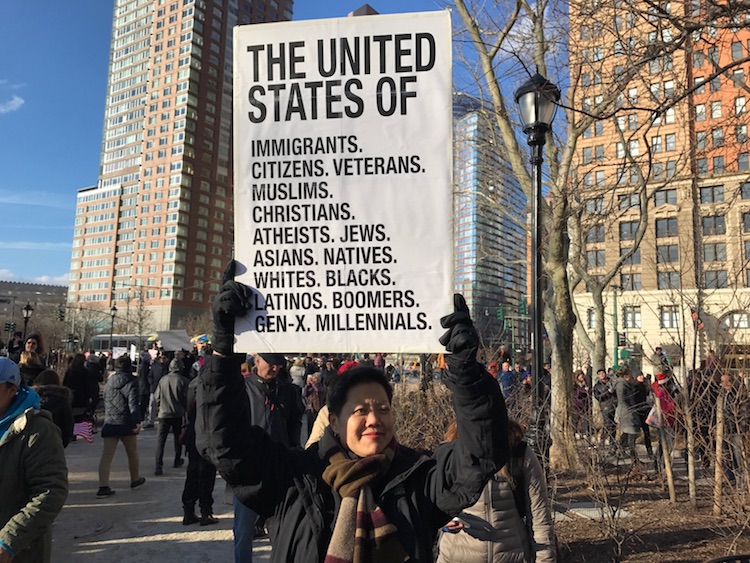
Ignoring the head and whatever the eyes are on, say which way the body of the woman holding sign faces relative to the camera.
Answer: toward the camera

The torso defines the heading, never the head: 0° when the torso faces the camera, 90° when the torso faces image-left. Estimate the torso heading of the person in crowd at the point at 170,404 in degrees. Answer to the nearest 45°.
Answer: approximately 180°

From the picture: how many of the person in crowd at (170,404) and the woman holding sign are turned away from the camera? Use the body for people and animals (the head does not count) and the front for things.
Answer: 1

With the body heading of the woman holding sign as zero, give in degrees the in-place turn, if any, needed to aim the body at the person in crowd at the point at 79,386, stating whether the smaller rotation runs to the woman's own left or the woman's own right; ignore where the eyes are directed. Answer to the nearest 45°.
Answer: approximately 135° to the woman's own right

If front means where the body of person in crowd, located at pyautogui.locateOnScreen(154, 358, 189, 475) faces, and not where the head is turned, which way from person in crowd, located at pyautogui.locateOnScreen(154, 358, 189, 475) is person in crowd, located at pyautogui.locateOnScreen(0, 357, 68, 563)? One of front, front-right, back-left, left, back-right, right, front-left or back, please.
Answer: back

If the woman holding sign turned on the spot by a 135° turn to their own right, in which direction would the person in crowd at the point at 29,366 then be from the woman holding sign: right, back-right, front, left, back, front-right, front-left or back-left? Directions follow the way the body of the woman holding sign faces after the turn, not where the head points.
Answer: front

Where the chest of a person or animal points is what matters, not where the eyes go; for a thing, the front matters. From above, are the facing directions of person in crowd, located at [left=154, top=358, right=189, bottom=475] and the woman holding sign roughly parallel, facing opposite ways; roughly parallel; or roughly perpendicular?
roughly parallel, facing opposite ways

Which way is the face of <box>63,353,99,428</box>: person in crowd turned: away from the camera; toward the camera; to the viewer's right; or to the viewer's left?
away from the camera

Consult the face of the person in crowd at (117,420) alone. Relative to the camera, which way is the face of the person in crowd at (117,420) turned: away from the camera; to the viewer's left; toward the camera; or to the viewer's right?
away from the camera

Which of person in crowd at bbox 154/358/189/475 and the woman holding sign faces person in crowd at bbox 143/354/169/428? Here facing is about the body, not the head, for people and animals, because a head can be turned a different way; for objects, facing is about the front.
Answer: person in crowd at bbox 154/358/189/475
